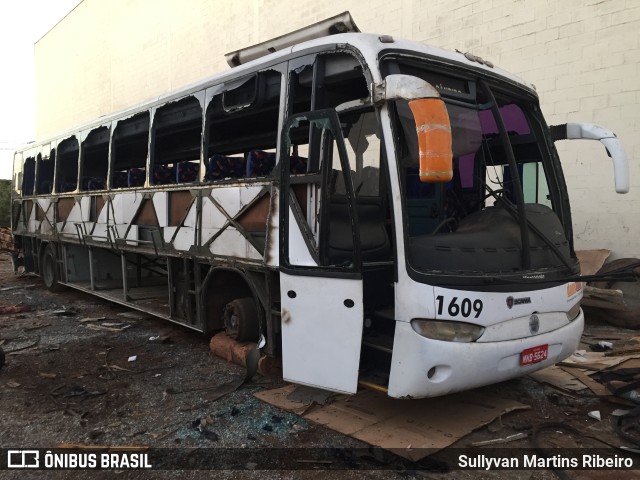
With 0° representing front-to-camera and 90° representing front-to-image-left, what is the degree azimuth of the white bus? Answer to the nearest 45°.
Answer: approximately 315°
